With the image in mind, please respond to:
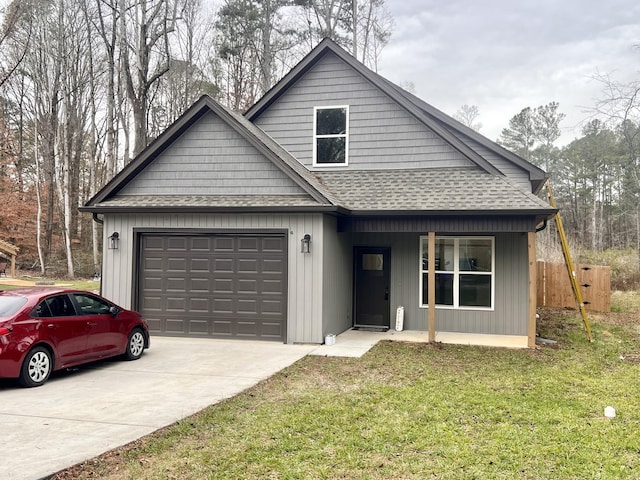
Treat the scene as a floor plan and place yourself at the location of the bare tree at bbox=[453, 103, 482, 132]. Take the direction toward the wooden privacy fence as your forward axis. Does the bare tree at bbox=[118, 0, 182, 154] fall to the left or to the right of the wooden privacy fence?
right

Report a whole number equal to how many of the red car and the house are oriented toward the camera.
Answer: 1

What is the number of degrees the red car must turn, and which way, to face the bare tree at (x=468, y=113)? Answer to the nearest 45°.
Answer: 0° — it already faces it

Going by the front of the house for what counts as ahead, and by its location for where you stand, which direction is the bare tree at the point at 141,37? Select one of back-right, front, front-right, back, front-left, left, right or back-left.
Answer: back-right

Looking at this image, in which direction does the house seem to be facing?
toward the camera

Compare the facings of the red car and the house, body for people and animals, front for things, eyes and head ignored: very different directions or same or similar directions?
very different directions

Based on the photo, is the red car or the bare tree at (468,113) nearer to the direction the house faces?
the red car

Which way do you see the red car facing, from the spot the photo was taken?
facing away from the viewer and to the right of the viewer

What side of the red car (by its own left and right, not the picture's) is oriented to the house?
front
